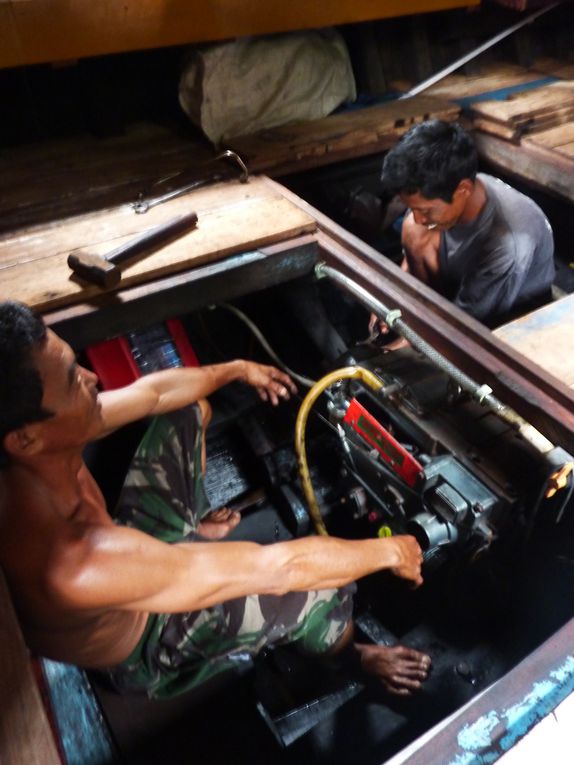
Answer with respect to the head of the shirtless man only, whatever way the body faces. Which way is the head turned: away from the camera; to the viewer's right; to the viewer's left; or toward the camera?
to the viewer's right

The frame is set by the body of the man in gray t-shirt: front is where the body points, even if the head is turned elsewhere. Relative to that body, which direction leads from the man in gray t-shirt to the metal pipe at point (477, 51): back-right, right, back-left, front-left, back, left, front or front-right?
back-right

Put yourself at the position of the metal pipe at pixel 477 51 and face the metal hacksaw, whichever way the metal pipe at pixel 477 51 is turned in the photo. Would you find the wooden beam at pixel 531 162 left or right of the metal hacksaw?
left

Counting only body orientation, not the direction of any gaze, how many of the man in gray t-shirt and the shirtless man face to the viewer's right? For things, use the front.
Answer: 1

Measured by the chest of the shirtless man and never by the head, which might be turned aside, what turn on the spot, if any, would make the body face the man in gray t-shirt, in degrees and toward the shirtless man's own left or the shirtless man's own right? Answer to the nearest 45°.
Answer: approximately 45° to the shirtless man's own left

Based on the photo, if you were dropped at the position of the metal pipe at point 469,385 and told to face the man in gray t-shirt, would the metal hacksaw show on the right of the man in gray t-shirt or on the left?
left

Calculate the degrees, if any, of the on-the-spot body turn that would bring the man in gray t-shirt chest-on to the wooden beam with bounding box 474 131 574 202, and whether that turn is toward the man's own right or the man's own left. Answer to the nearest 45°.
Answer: approximately 135° to the man's own right

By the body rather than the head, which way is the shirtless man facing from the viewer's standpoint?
to the viewer's right

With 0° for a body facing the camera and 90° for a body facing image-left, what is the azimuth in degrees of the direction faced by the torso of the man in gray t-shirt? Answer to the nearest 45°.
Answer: approximately 45°

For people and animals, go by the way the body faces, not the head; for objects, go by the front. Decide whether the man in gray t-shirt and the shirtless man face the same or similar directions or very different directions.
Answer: very different directions

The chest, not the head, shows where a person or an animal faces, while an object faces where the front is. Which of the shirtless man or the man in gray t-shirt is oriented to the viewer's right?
the shirtless man
